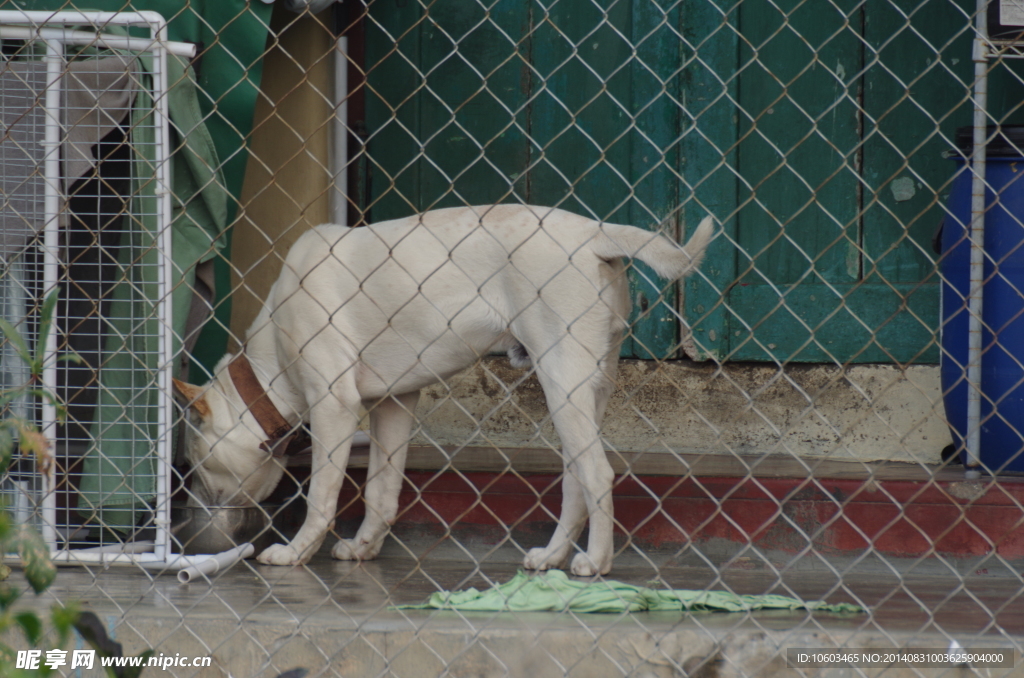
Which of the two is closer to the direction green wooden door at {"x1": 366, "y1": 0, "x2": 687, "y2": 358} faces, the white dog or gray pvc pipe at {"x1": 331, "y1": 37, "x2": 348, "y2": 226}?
the white dog

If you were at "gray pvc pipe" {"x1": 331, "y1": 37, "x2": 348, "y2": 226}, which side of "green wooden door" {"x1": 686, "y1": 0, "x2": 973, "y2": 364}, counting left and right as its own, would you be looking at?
right

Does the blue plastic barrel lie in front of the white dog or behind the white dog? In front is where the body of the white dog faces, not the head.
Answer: behind

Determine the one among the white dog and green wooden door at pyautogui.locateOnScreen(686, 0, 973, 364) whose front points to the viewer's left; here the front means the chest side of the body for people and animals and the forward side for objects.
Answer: the white dog

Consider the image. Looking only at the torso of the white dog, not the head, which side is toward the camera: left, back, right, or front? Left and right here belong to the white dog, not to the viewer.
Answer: left

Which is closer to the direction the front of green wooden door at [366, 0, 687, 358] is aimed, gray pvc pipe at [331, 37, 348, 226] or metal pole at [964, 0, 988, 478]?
the metal pole

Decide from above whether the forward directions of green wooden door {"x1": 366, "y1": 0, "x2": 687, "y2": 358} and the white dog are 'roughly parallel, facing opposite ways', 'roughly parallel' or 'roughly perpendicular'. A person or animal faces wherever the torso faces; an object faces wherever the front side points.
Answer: roughly perpendicular

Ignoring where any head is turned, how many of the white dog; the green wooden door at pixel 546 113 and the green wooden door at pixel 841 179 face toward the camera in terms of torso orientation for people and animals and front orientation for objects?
2

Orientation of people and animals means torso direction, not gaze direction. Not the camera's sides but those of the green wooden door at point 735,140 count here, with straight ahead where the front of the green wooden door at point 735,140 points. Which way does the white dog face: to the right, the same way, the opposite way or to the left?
to the right

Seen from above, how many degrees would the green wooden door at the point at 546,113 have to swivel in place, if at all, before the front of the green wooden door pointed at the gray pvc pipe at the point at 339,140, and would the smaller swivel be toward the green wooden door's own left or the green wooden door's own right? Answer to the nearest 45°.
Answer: approximately 90° to the green wooden door's own right

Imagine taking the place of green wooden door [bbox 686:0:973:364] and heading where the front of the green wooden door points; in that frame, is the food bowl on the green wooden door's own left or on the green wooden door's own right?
on the green wooden door's own right

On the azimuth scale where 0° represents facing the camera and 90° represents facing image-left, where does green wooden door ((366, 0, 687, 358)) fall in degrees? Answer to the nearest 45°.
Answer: approximately 0°
